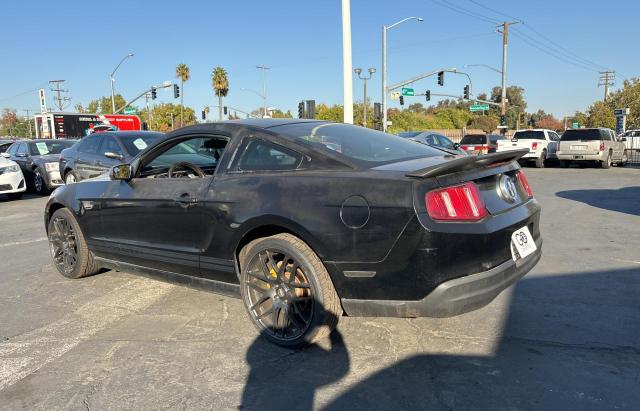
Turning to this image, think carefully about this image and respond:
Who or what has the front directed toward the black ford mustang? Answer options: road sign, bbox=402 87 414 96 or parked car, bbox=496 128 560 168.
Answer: the road sign

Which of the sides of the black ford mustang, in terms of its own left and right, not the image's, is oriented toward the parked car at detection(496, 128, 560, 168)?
right

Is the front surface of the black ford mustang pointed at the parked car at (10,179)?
yes

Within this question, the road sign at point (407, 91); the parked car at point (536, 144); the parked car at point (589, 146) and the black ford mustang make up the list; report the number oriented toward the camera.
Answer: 1

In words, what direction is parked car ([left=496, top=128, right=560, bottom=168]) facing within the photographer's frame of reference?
facing away from the viewer and to the right of the viewer

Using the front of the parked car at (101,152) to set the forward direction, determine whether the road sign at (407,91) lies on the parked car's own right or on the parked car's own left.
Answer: on the parked car's own left

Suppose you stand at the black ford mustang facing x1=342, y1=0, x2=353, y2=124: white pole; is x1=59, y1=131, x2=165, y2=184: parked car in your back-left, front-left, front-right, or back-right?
front-left

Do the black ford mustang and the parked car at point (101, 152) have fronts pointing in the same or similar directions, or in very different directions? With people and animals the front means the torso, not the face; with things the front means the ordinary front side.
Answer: very different directions

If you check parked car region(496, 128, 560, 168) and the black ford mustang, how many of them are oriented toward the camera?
0

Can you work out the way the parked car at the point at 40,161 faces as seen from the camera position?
facing the viewer and to the right of the viewer

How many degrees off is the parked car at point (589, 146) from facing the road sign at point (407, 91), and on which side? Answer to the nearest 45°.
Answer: approximately 90° to its left

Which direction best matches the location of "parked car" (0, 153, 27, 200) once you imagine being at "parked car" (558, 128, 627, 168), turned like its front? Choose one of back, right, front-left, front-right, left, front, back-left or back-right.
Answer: back

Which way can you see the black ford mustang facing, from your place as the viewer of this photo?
facing away from the viewer and to the left of the viewer
